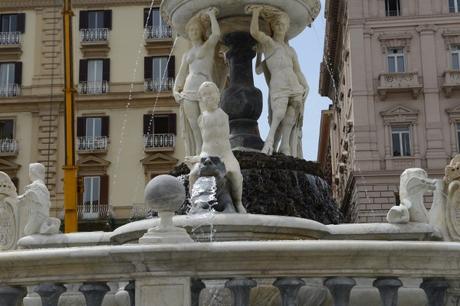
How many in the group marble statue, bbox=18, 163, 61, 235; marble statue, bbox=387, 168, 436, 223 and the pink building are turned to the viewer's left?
1

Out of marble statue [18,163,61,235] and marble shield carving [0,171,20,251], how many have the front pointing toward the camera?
1

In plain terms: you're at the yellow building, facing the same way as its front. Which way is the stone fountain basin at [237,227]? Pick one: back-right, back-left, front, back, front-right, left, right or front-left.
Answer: front

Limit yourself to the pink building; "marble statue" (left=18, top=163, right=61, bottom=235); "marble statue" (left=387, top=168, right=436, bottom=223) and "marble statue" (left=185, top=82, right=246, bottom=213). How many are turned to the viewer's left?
1

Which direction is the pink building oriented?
toward the camera

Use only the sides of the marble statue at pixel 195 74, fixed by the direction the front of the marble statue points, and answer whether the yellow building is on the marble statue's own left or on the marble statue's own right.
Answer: on the marble statue's own right

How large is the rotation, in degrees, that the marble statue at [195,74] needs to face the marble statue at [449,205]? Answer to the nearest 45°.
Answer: approximately 90° to its left

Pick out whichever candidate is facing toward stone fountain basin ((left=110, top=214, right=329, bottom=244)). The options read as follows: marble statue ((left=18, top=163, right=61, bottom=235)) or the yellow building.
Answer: the yellow building

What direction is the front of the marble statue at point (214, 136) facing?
toward the camera
